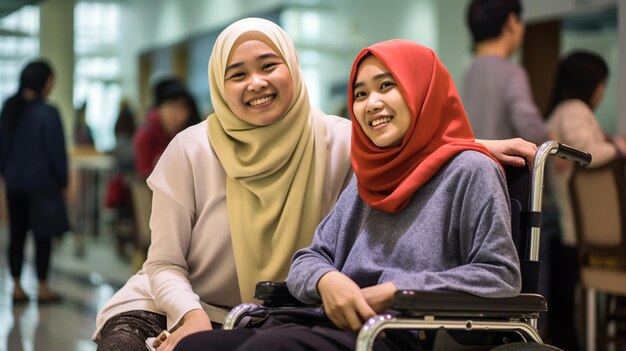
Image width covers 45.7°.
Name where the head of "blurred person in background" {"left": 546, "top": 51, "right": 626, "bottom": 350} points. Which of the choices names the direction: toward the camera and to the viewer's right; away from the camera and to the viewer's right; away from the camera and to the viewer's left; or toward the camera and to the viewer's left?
away from the camera and to the viewer's right

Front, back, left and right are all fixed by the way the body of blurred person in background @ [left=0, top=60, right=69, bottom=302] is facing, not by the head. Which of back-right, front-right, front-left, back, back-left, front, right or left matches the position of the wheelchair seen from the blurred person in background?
back-right

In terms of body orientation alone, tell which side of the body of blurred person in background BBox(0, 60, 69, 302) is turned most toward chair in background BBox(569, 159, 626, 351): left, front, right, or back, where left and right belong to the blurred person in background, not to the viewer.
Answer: right

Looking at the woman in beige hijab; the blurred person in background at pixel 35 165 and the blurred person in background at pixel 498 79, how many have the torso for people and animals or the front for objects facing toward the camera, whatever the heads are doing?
1

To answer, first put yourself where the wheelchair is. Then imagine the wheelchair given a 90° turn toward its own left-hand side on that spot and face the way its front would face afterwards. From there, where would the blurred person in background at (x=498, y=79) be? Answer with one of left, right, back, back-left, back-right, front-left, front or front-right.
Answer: back-left

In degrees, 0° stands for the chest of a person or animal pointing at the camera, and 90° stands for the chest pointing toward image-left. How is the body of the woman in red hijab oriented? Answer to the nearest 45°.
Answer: approximately 45°

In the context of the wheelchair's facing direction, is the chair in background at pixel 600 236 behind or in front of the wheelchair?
behind

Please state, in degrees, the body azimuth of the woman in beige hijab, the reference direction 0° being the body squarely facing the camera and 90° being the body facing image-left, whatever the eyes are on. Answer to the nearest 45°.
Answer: approximately 0°

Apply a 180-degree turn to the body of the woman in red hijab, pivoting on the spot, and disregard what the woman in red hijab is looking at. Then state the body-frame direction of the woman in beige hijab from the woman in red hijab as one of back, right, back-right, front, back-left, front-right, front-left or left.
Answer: left

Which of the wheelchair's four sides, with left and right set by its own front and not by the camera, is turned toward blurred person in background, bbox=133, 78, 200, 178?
right
